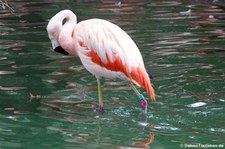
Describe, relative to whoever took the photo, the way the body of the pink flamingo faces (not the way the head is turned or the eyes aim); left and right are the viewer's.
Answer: facing to the left of the viewer
